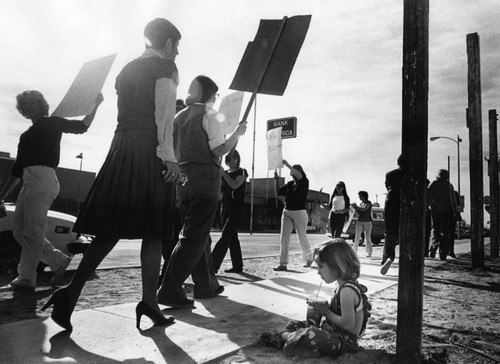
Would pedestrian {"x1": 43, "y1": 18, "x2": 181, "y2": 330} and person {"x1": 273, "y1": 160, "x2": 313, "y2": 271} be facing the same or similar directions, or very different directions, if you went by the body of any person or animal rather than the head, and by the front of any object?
very different directions

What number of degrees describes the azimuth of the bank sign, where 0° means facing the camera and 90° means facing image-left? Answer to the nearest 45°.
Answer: approximately 45°

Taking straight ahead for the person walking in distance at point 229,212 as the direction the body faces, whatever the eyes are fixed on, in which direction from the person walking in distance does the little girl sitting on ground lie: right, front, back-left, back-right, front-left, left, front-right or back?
front-left

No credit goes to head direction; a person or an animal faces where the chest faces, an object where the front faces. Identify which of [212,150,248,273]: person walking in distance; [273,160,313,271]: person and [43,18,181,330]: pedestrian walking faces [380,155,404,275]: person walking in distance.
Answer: the pedestrian walking

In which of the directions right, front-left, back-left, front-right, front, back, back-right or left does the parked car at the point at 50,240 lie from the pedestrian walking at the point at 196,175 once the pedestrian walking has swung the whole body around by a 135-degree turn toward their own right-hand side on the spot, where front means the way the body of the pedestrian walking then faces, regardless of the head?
back-right

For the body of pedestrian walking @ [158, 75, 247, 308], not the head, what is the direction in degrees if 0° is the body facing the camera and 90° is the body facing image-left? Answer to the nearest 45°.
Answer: approximately 225°

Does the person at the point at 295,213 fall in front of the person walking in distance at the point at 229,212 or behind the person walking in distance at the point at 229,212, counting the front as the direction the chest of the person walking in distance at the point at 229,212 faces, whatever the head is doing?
behind
